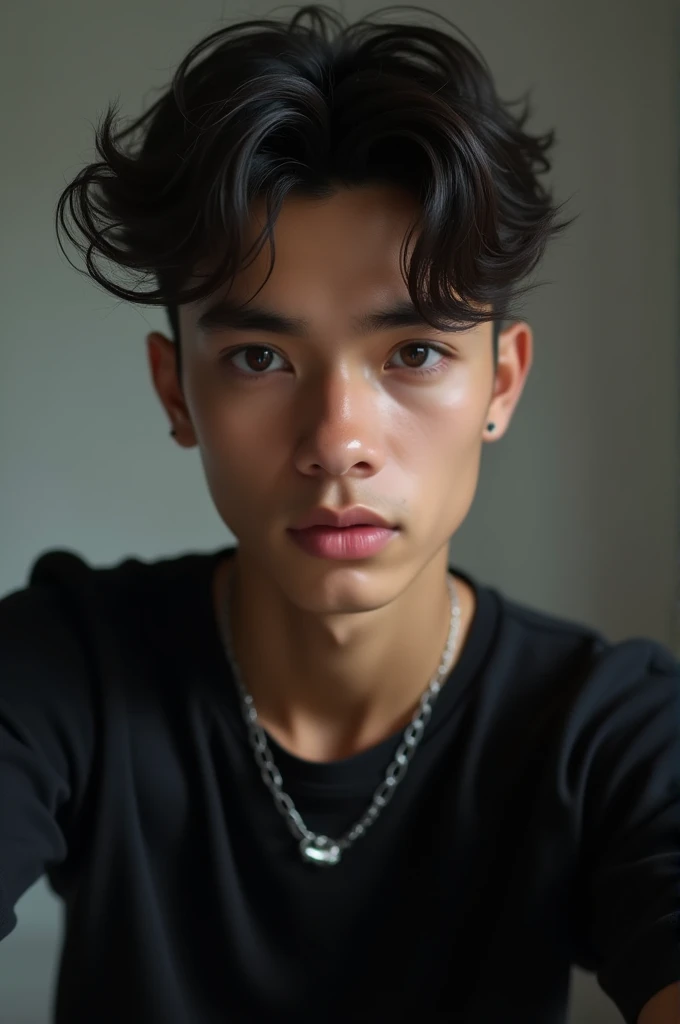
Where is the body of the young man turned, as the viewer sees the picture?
toward the camera

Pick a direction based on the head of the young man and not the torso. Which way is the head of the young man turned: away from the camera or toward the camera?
toward the camera
